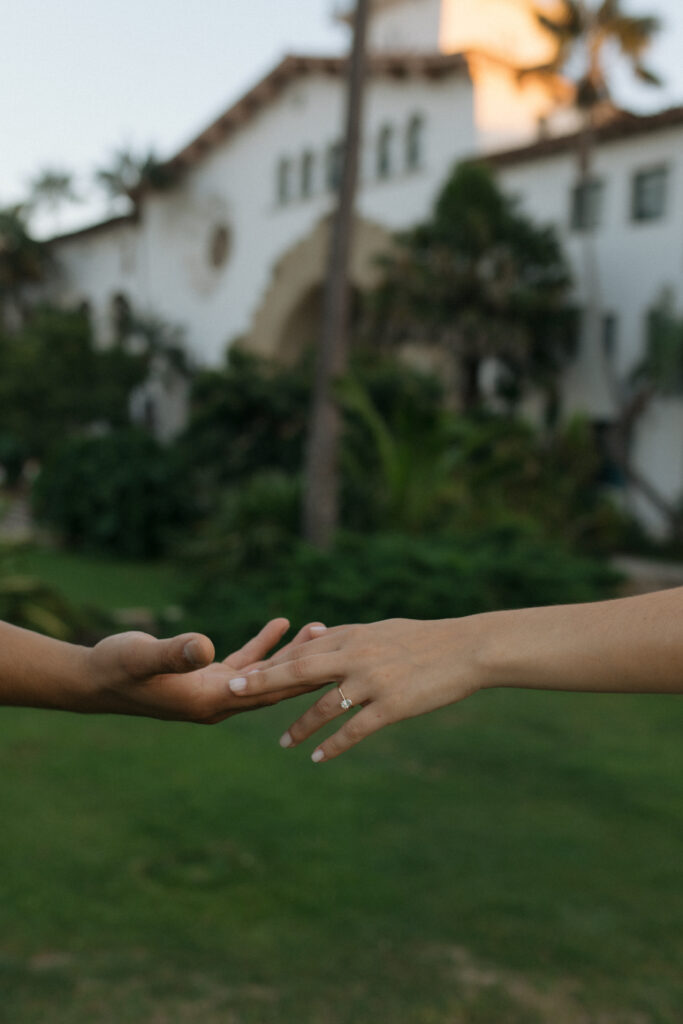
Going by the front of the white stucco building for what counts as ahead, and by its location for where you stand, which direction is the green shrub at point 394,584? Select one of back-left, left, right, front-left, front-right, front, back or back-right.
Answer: front-left

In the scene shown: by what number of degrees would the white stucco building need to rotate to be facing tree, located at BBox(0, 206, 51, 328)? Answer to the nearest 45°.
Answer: approximately 90° to its right

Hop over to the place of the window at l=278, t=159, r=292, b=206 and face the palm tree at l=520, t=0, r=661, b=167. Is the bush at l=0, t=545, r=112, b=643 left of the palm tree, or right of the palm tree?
right

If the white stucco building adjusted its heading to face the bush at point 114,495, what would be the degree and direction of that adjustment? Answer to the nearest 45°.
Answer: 0° — it already faces it

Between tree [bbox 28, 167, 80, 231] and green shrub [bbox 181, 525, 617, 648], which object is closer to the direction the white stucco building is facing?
the green shrub

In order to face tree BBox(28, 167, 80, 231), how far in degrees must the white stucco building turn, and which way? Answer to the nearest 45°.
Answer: approximately 90° to its right

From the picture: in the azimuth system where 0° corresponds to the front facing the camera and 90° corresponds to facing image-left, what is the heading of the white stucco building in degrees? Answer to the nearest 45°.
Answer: approximately 45°
